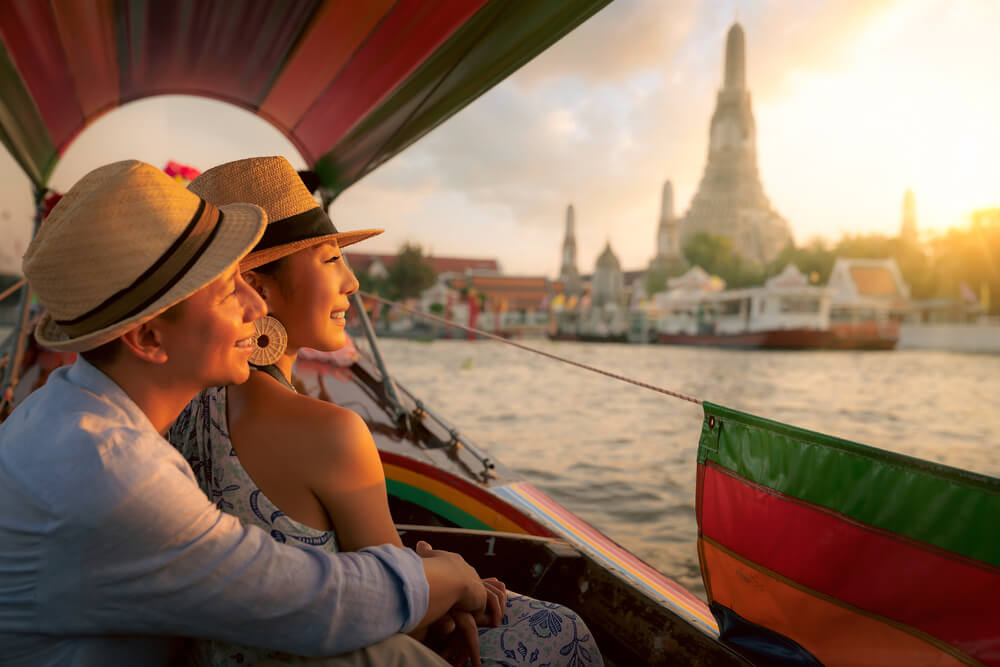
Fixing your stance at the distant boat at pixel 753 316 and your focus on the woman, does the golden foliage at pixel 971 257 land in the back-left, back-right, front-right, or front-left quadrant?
back-left

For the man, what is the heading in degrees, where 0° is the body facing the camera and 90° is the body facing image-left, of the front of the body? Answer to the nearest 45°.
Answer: approximately 270°

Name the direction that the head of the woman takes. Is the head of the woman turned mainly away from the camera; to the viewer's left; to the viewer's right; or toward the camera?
to the viewer's right

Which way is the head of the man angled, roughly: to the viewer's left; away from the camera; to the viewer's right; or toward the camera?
to the viewer's right

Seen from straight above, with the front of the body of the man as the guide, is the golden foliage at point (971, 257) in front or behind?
in front
